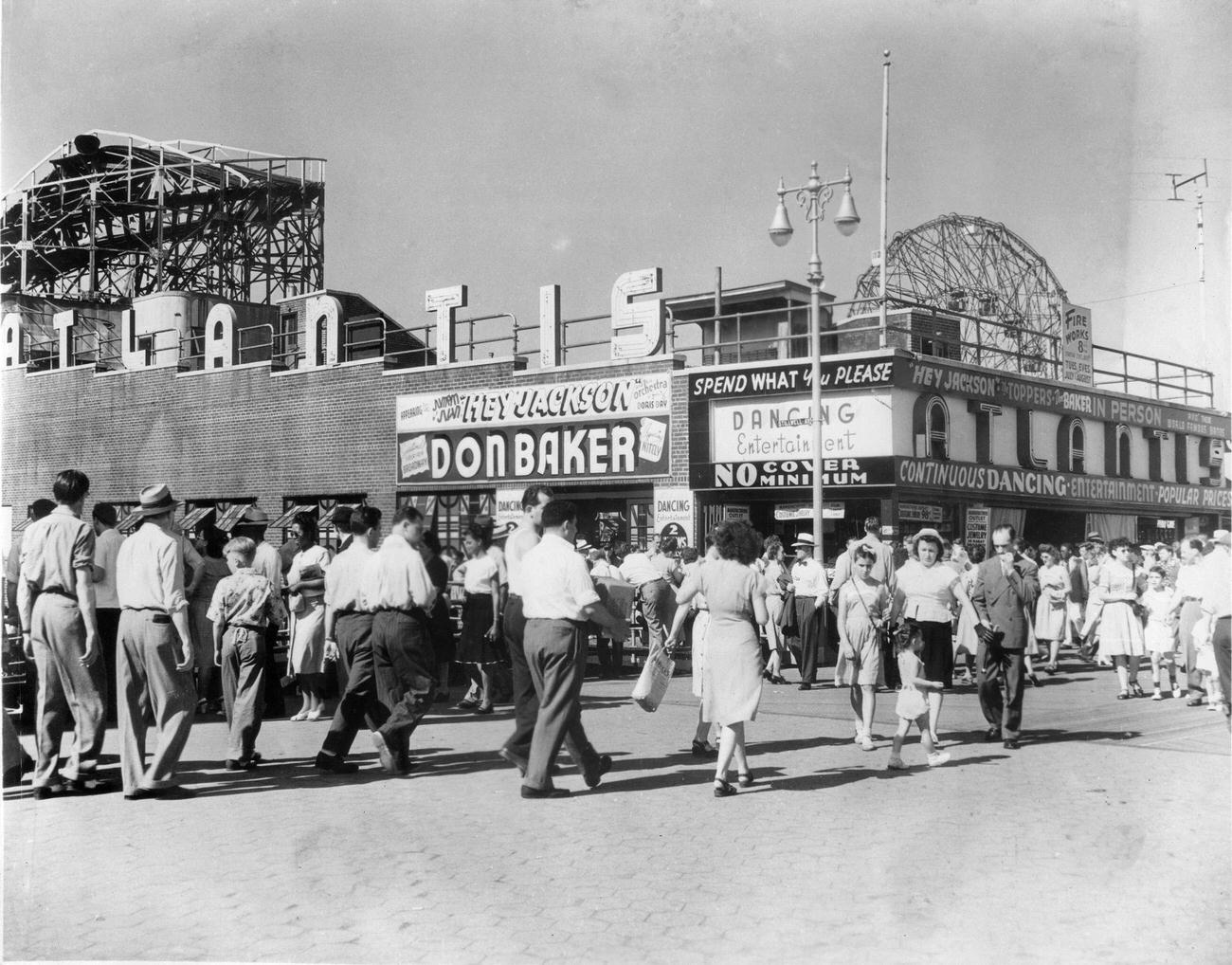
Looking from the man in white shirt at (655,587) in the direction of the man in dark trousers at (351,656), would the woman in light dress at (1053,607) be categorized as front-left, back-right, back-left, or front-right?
back-left

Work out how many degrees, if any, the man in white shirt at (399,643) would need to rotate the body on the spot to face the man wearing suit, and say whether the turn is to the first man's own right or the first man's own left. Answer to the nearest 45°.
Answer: approximately 45° to the first man's own right

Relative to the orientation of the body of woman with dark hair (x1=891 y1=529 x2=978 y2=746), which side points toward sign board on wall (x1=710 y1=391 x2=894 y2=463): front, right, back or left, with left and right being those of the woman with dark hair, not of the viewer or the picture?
back

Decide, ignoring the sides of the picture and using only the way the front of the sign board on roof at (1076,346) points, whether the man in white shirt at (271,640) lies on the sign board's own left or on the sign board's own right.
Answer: on the sign board's own right

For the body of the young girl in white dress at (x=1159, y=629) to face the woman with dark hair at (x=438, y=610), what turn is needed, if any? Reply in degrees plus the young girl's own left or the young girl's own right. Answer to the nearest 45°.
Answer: approximately 45° to the young girl's own right

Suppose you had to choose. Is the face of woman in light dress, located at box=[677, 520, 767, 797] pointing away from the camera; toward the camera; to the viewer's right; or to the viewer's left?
away from the camera

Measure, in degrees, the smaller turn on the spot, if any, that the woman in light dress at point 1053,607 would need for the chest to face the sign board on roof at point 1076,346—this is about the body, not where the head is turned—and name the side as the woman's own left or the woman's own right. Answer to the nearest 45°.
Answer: approximately 135° to the woman's own right

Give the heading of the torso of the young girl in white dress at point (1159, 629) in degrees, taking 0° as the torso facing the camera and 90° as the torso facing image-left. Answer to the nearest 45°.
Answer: approximately 0°

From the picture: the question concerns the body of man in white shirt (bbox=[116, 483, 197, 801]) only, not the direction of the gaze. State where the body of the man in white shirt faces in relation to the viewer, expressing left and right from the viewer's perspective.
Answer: facing away from the viewer and to the right of the viewer
